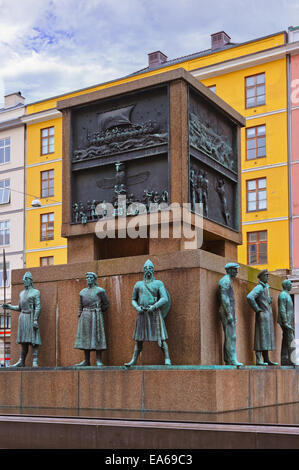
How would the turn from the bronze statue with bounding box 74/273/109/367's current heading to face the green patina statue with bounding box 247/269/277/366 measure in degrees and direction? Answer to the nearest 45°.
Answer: approximately 90° to its left

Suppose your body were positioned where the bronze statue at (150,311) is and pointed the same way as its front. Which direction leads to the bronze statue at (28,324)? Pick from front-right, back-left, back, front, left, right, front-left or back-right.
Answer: back-right

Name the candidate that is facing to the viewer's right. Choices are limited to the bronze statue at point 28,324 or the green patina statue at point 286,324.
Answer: the green patina statue

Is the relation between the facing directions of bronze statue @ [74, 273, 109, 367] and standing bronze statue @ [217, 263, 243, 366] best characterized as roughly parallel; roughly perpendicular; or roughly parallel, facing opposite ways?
roughly perpendicular

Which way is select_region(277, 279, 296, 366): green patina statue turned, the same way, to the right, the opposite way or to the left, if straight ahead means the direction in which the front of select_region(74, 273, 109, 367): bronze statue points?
to the left

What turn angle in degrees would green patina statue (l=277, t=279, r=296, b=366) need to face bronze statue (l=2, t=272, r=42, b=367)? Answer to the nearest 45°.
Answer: approximately 135° to its right

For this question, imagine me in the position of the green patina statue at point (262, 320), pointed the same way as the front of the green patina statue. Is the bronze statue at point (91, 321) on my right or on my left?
on my right

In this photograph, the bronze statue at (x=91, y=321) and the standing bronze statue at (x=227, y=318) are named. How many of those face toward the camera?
1

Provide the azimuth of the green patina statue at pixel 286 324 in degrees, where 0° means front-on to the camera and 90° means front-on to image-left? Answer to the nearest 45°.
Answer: approximately 270°

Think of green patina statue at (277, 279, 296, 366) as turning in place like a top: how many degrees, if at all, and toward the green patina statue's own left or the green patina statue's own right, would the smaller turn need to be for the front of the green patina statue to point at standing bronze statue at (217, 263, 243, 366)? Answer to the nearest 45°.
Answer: approximately 90° to the green patina statue's own right

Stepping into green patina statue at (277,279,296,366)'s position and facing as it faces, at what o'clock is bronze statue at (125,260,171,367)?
The bronze statue is roughly at 4 o'clock from the green patina statue.

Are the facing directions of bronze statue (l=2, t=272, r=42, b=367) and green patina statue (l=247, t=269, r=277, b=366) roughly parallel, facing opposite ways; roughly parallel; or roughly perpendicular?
roughly perpendicular

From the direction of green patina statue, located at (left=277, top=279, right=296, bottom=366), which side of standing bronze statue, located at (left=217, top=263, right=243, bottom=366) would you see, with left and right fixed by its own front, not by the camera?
left

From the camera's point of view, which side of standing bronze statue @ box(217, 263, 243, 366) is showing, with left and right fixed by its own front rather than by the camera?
right
